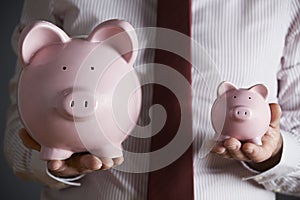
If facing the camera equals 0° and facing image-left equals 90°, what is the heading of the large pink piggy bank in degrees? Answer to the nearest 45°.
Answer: approximately 0°
